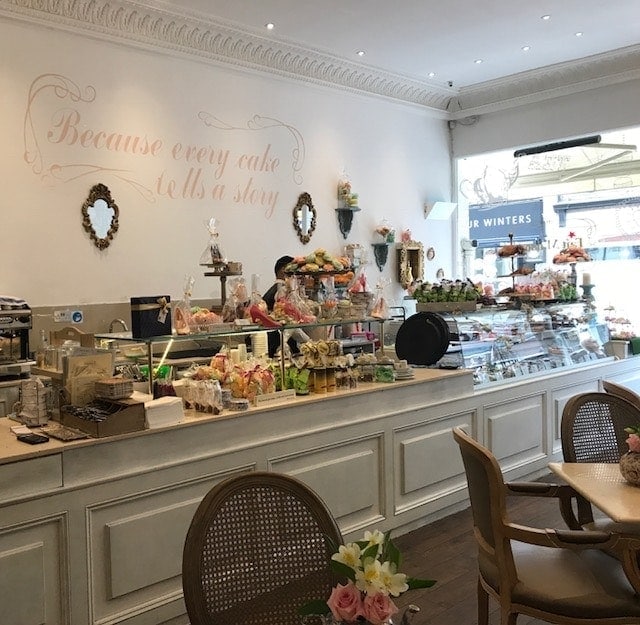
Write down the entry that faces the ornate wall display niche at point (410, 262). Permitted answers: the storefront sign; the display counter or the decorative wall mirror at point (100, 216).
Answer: the storefront sign

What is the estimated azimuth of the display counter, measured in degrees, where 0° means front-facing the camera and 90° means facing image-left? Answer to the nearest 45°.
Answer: approximately 315°

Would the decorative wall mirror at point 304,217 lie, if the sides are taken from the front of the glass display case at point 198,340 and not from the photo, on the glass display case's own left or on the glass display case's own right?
on the glass display case's own left

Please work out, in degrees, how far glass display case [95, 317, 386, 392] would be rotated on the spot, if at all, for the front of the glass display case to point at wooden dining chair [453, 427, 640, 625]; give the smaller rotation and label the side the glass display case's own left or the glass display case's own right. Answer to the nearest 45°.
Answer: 0° — it already faces it

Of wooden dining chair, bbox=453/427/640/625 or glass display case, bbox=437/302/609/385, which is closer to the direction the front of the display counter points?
the wooden dining chair

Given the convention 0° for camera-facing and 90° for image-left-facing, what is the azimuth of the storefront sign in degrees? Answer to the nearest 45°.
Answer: approximately 45°

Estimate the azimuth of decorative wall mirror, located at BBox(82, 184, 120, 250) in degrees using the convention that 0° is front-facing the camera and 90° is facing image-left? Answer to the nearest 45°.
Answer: approximately 0°

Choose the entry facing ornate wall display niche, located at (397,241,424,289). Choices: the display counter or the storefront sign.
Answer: the storefront sign

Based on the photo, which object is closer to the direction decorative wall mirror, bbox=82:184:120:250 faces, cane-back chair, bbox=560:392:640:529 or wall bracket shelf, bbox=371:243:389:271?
the cane-back chair
